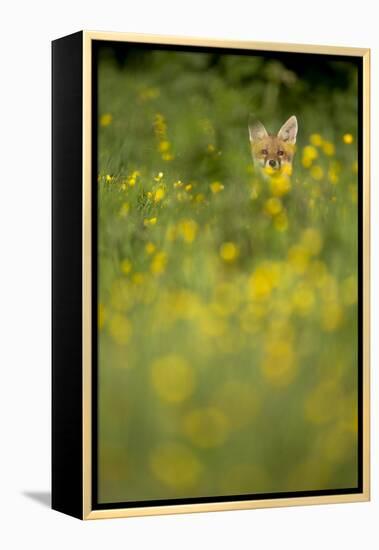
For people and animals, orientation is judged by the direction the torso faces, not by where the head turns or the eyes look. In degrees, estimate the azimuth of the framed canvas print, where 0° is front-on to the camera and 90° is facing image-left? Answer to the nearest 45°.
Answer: approximately 315°
